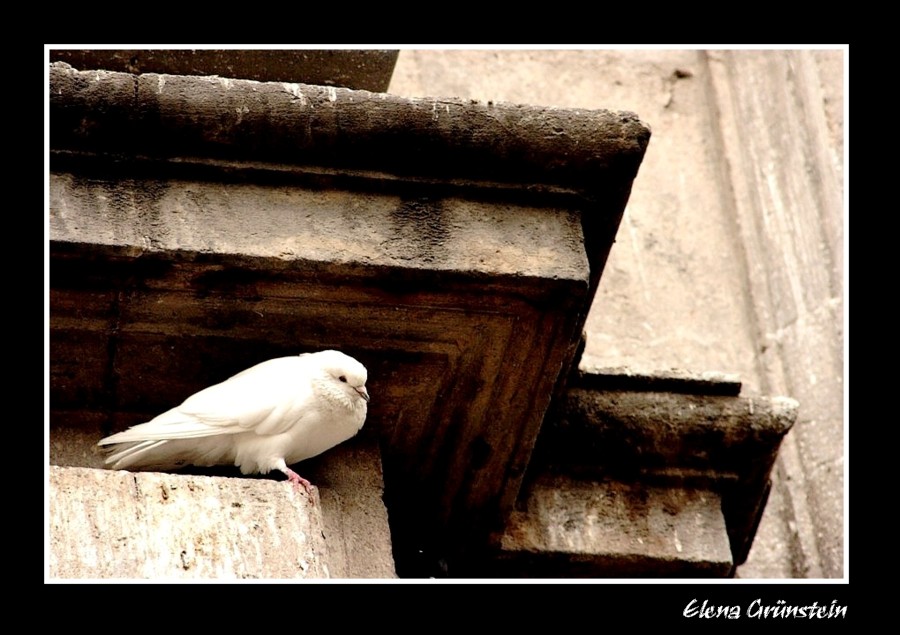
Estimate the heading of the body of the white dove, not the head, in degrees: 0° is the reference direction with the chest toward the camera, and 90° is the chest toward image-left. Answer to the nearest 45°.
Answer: approximately 270°

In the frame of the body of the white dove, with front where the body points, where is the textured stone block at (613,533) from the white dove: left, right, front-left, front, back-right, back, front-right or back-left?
front-left
